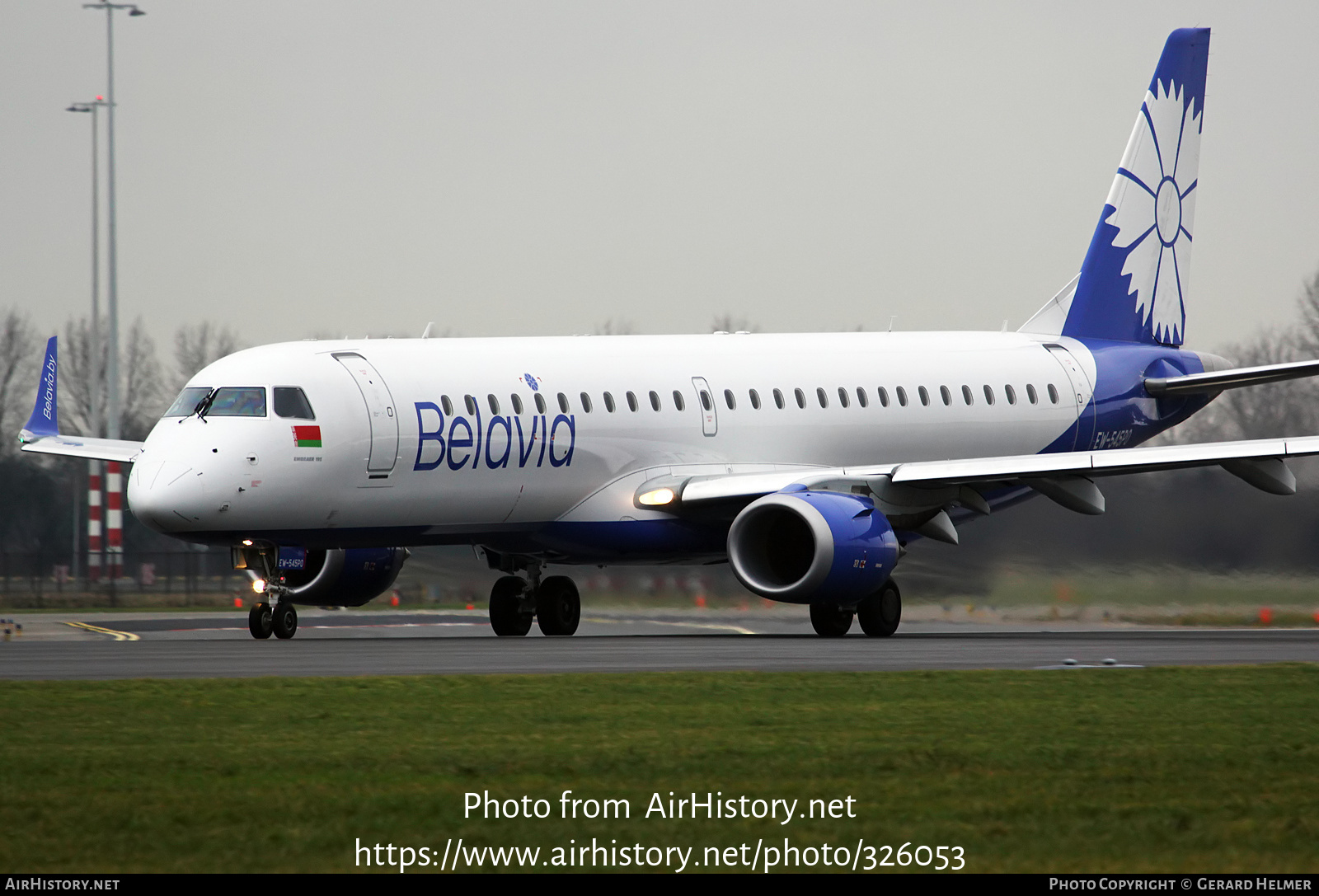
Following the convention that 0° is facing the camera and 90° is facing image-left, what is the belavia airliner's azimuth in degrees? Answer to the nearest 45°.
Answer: approximately 45°

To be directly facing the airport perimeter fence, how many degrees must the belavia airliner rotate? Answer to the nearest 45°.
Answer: approximately 90° to its right
